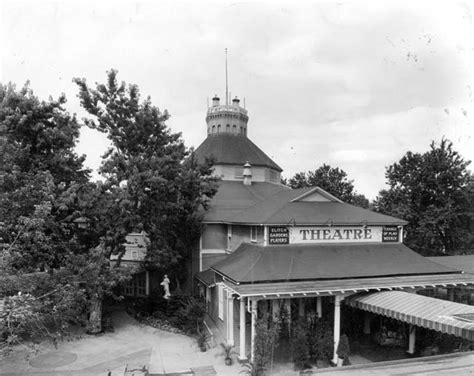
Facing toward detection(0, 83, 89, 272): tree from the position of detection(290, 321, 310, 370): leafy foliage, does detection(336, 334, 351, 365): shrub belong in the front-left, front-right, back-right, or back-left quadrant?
back-right

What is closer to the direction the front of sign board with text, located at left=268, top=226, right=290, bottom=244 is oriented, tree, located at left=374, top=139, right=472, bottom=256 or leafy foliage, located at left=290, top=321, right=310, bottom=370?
the leafy foliage

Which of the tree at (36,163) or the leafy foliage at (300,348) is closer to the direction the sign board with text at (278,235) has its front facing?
the leafy foliage

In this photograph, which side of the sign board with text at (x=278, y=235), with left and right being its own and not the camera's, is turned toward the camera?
front

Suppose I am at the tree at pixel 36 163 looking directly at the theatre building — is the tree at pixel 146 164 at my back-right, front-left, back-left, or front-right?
front-left

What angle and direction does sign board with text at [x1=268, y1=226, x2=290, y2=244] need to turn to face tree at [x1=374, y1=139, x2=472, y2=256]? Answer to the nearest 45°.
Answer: approximately 135° to its left

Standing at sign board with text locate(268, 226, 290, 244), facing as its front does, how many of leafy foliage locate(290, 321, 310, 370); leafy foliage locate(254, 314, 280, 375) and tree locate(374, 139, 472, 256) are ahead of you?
2

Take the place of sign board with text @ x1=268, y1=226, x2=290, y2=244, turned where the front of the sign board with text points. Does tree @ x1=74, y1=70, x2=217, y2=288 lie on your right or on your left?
on your right

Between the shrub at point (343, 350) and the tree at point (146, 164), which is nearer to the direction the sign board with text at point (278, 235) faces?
the shrub

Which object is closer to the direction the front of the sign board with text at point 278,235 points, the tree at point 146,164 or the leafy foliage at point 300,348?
the leafy foliage

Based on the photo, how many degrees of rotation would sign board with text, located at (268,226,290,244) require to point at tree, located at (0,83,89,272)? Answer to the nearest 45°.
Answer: approximately 90° to its right

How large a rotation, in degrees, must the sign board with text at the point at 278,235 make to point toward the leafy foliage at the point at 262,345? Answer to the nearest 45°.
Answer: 0° — it already faces it

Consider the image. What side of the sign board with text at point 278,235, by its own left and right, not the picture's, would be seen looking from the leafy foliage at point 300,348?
front
